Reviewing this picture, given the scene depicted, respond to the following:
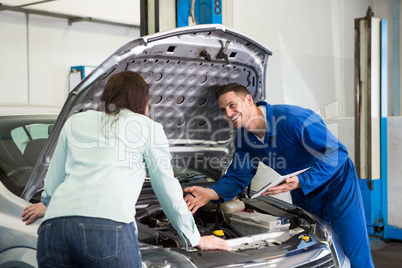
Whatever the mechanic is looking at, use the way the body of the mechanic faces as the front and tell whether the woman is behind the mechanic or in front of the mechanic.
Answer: in front

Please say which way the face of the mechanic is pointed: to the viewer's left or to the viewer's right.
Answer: to the viewer's left

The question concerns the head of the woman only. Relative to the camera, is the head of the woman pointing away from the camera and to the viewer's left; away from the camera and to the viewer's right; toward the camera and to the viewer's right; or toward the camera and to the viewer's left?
away from the camera and to the viewer's right

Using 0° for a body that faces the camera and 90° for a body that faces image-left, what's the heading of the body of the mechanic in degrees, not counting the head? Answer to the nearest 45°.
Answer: approximately 45°
